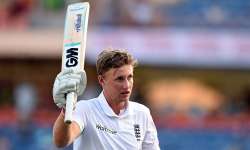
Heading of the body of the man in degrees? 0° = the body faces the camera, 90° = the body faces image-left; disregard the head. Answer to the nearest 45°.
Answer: approximately 315°
